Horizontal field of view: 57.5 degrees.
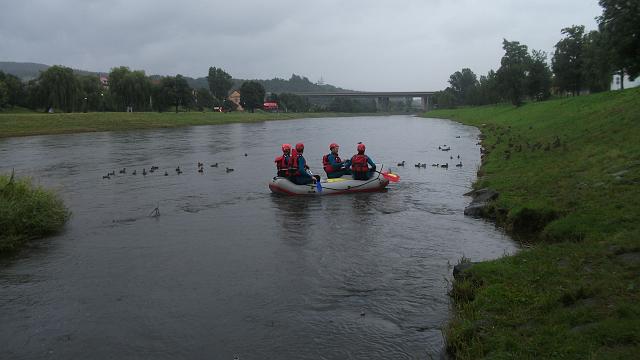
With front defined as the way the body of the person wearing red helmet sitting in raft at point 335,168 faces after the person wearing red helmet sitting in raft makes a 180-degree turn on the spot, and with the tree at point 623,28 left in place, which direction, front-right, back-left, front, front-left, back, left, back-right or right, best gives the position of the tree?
back-right

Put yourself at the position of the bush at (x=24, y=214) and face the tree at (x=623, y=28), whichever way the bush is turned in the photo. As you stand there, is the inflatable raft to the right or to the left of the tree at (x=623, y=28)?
left

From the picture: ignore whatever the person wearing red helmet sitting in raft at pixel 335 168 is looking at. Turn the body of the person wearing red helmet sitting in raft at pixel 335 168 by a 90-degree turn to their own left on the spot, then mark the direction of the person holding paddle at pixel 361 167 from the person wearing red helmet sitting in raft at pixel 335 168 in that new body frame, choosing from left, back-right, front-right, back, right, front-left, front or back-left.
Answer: back-right
